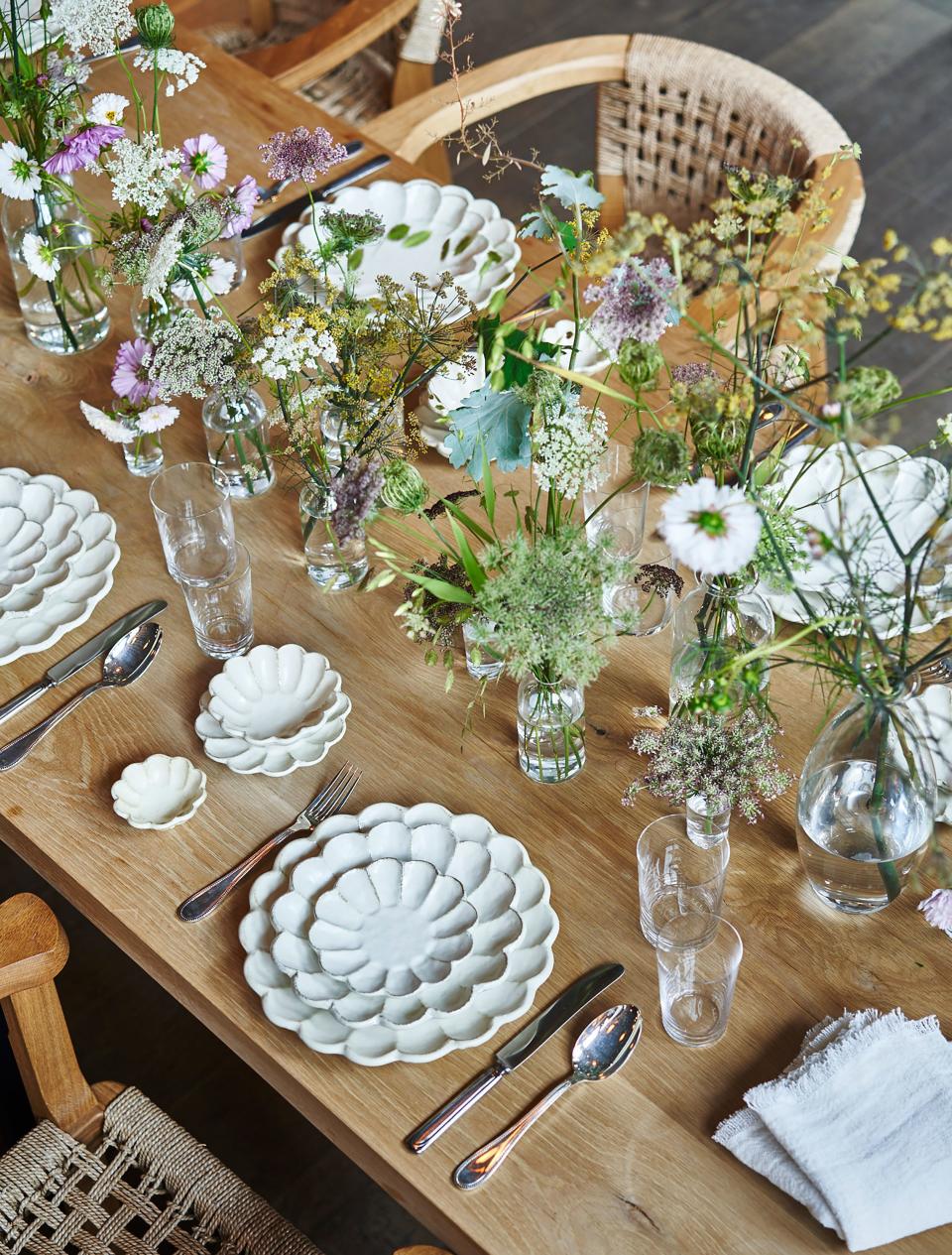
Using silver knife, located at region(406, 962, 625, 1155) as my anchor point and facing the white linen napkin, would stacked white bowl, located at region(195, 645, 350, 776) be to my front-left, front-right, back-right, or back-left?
back-left

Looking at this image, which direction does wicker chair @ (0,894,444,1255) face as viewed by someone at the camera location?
facing away from the viewer and to the right of the viewer

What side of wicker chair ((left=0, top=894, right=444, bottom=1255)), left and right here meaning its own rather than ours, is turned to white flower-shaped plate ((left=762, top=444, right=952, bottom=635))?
front

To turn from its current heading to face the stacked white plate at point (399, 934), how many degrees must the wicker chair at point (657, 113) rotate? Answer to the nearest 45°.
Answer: approximately 45° to its left

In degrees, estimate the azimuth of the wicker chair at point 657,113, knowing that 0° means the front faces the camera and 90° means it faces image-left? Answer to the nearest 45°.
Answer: approximately 45°

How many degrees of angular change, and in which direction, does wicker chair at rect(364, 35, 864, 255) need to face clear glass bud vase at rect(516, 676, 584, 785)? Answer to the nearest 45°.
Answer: approximately 45° to its left

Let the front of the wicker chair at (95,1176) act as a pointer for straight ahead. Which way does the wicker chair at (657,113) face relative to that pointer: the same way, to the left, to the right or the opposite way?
the opposite way

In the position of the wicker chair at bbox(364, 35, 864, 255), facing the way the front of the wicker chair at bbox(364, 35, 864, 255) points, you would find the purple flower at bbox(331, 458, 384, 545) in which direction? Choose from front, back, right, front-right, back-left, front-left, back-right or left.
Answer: front-left

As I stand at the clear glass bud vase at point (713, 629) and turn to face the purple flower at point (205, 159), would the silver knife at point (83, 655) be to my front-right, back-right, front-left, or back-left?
front-left

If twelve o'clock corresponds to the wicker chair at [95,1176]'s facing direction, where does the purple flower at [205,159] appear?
The purple flower is roughly at 11 o'clock from the wicker chair.
